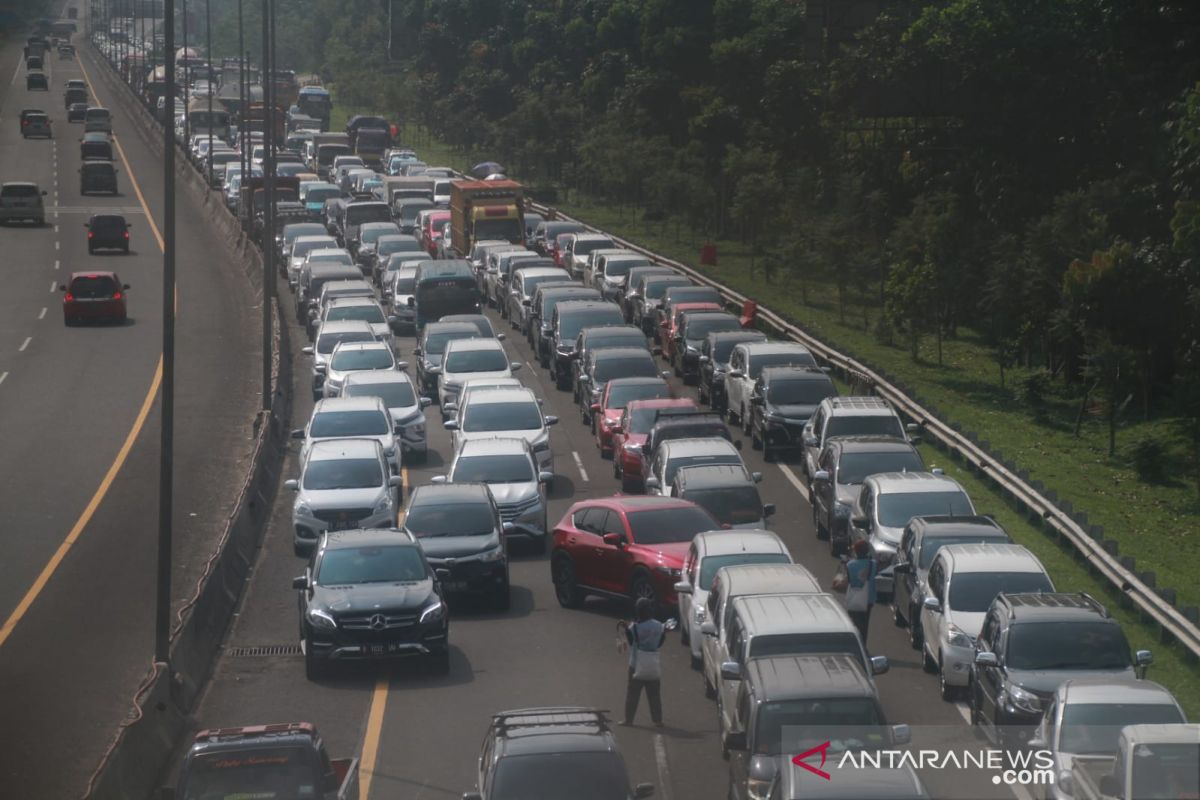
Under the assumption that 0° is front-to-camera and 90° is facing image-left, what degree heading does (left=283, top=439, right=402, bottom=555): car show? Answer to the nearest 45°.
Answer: approximately 0°

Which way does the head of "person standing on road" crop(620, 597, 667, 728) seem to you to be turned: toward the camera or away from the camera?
away from the camera

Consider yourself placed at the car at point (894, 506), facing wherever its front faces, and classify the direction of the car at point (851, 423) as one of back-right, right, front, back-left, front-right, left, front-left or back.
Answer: back-left

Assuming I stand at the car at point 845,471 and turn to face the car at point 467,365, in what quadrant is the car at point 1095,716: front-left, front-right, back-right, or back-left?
back-left

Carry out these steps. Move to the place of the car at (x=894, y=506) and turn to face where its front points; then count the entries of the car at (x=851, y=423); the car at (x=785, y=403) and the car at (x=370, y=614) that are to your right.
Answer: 1

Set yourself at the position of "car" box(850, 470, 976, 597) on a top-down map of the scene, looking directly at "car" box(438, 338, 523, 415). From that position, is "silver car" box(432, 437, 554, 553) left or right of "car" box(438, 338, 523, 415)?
left

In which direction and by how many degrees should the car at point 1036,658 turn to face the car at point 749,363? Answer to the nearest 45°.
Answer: approximately 135° to its left

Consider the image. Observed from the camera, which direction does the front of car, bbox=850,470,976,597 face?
facing the viewer and to the right of the viewer

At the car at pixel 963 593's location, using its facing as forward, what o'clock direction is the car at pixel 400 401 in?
the car at pixel 400 401 is roughly at 6 o'clock from the car at pixel 963 593.
